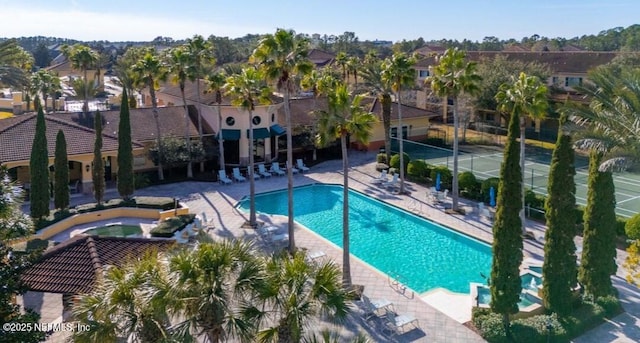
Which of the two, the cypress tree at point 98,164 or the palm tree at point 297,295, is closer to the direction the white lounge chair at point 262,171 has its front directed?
the palm tree

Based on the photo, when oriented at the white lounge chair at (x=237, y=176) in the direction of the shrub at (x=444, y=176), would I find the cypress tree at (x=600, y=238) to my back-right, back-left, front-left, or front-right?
front-right

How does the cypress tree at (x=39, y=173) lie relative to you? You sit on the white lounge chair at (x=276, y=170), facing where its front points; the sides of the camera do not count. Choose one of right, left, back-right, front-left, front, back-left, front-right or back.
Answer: right

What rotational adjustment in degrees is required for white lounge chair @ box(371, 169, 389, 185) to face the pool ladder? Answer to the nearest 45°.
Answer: approximately 45° to its left

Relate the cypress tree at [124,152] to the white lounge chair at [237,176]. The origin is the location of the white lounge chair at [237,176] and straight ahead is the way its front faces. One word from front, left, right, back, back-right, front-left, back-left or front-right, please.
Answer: right

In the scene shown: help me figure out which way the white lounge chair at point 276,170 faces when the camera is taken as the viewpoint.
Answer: facing the viewer and to the right of the viewer

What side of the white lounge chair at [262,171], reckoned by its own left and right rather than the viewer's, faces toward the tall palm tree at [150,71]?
right

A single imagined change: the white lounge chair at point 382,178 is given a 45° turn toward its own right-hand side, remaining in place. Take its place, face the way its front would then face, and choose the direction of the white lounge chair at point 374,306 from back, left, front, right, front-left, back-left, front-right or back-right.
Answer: left

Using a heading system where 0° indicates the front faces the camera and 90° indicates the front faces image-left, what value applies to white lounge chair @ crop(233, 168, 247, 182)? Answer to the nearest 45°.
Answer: approximately 315°
